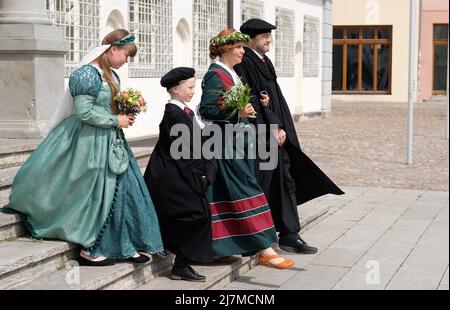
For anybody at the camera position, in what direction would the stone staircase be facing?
facing the viewer and to the right of the viewer

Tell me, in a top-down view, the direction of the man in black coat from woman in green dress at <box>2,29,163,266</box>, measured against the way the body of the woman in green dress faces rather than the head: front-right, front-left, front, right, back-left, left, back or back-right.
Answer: front-left

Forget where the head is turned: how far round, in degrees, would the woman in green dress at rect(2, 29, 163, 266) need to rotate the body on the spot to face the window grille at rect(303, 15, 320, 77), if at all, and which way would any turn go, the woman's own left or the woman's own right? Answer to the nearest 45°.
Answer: approximately 90° to the woman's own left

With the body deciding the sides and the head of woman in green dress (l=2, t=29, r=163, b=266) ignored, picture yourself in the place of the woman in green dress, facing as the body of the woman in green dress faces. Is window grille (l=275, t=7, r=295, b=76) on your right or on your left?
on your left

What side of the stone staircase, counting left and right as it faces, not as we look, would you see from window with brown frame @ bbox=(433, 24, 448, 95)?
left

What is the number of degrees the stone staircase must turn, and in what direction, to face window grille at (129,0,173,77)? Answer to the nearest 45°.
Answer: approximately 135° to its left

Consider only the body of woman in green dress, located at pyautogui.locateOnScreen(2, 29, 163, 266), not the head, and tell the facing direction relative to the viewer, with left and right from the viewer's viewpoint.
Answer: facing to the right of the viewer

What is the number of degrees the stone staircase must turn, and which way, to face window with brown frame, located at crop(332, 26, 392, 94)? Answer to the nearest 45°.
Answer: approximately 135° to its left

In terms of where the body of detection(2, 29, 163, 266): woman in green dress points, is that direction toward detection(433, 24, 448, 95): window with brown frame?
no

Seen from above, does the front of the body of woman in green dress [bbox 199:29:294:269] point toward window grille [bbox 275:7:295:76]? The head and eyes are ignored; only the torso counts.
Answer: no

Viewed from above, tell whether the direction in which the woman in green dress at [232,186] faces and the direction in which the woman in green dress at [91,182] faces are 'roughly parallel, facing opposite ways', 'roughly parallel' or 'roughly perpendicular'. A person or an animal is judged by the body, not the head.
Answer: roughly parallel

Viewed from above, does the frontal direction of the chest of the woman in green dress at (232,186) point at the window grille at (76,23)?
no
